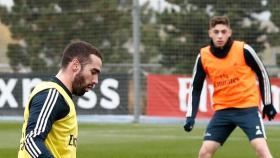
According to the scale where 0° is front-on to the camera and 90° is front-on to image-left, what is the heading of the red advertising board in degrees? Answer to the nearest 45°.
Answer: approximately 0°

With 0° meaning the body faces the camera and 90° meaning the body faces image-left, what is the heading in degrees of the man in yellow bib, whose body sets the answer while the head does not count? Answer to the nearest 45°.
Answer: approximately 270°

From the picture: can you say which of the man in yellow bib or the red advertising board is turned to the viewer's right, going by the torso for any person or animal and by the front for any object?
the man in yellow bib

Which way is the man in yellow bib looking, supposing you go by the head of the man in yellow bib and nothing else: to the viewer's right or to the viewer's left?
to the viewer's right

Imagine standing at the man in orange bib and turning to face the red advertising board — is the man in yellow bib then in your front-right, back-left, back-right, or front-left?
back-left

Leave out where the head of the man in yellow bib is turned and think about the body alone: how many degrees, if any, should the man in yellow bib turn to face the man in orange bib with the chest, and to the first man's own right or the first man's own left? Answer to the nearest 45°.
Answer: approximately 45° to the first man's own left

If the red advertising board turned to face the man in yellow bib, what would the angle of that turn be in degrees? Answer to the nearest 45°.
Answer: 0° — it already faces them

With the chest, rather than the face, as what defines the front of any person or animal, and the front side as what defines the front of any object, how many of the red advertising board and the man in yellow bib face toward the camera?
1

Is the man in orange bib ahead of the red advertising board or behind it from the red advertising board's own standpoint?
ahead

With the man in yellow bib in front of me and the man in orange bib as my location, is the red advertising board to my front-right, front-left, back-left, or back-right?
back-right
